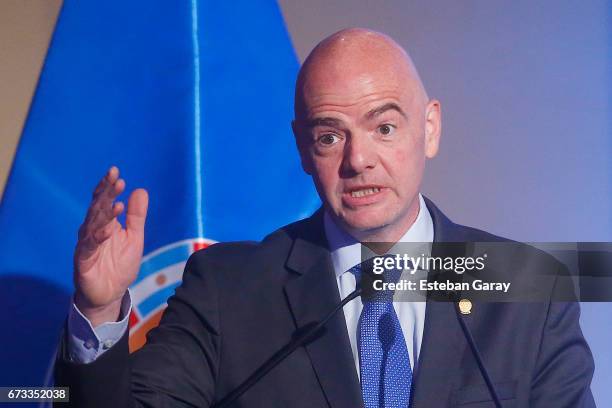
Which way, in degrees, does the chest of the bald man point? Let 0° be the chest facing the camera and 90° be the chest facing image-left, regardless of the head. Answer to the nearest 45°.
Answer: approximately 0°
